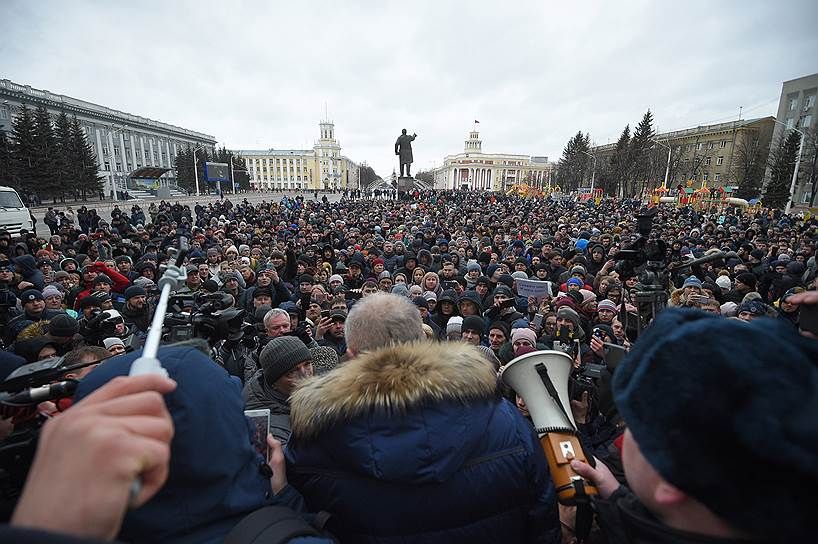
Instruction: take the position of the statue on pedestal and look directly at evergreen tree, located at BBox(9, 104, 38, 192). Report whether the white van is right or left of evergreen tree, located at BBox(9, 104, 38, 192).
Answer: left

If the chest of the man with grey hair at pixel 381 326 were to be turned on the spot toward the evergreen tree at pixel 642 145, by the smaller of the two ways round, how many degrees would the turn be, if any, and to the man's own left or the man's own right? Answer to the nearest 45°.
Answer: approximately 45° to the man's own right

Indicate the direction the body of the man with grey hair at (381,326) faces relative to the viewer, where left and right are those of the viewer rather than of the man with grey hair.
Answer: facing away from the viewer

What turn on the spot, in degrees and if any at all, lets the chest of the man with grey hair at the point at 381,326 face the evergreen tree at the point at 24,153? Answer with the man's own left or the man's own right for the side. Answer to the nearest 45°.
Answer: approximately 45° to the man's own left

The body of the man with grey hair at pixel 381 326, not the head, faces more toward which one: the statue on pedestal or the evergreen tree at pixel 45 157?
the statue on pedestal
